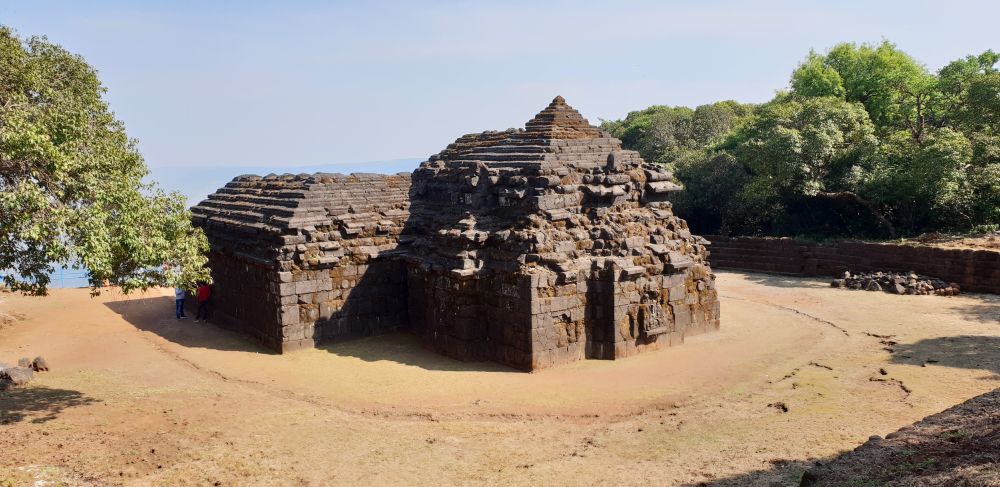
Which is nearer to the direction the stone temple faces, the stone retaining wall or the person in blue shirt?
the person in blue shirt

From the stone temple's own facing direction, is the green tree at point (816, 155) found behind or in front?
behind

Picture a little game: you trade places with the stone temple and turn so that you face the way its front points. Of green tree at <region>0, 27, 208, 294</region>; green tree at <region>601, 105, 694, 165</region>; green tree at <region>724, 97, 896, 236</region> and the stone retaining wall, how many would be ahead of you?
1

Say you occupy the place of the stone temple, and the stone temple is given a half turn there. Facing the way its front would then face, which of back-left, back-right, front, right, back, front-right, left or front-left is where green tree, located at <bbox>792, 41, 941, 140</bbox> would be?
front

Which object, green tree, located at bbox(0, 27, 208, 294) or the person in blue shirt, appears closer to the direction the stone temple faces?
the green tree

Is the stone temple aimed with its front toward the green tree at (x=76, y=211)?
yes

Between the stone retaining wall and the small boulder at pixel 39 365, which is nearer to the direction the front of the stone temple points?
the small boulder

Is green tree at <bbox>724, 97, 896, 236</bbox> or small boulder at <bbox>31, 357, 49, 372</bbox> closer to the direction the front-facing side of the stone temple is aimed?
the small boulder

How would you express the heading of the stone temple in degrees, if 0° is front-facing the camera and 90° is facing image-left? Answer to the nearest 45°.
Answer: approximately 45°

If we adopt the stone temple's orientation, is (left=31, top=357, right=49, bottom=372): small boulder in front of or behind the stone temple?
in front

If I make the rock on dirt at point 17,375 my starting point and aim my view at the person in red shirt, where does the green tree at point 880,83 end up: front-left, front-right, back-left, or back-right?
front-right

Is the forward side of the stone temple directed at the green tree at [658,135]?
no
